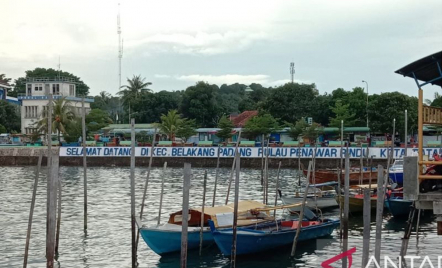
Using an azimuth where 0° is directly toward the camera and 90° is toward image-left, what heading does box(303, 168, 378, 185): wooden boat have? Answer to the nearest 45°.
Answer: approximately 90°

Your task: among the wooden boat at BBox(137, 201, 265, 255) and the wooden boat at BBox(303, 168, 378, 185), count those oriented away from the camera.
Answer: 0

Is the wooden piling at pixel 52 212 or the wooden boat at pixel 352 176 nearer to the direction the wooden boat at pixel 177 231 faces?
the wooden piling

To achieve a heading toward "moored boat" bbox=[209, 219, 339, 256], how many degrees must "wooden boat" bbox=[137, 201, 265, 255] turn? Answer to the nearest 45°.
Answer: approximately 135° to its left

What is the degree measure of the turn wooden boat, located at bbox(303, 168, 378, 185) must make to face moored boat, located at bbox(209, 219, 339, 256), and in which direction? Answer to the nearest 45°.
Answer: approximately 90° to its left

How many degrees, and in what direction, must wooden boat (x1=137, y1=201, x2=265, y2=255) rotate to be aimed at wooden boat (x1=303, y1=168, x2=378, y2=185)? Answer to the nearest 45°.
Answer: approximately 180°

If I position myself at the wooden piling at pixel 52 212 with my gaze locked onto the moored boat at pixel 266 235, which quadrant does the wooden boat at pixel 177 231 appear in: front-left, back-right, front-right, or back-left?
front-left

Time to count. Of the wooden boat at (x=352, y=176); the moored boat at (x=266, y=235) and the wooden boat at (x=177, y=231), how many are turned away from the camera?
0

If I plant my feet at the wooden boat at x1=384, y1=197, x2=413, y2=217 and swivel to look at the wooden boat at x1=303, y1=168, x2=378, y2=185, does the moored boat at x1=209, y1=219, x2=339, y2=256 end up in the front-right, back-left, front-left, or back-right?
back-left

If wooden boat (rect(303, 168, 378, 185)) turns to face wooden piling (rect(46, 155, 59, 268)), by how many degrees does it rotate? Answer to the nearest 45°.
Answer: approximately 90° to its left

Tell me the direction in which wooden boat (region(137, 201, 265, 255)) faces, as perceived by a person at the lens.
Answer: facing the viewer and to the left of the viewer
